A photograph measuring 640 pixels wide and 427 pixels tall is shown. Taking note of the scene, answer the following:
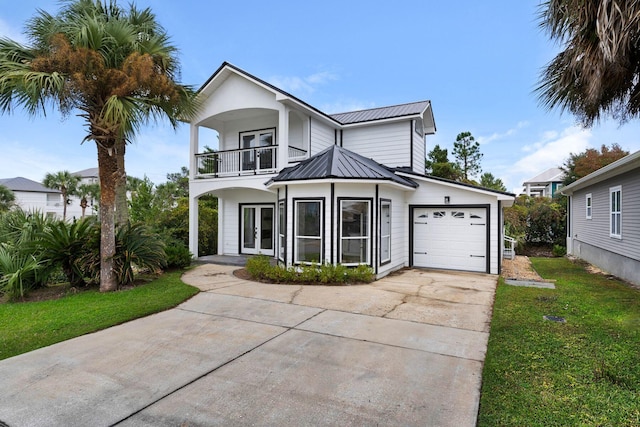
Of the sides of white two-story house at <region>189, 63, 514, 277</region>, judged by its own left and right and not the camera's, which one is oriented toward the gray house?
left

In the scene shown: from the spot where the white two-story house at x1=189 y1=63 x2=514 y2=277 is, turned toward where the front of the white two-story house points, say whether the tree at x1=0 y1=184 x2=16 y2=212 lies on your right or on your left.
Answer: on your right

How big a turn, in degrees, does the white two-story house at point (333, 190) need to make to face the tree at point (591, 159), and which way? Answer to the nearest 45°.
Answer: approximately 135° to its left

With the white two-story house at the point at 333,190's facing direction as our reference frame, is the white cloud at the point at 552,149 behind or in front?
behind

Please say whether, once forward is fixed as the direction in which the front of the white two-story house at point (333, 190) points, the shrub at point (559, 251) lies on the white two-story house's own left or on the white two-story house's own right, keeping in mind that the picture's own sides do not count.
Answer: on the white two-story house's own left

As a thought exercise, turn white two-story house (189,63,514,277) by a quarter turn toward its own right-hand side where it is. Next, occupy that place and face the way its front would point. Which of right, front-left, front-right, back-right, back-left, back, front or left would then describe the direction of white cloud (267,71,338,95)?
right

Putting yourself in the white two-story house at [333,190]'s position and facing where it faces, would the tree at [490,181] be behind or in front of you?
behind

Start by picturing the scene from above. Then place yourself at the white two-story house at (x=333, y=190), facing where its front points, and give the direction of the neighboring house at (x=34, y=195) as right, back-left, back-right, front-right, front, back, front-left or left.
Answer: back-right

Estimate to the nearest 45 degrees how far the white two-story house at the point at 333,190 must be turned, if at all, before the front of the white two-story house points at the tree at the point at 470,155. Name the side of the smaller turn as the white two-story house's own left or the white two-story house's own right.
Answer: approximately 135° to the white two-story house's own left
